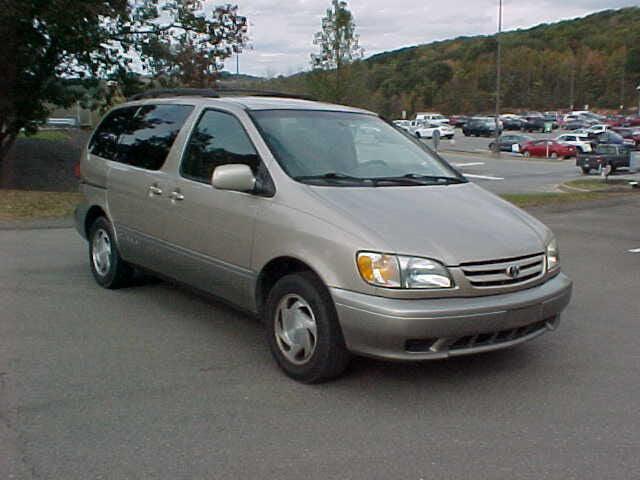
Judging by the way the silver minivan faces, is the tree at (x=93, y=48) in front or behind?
behind

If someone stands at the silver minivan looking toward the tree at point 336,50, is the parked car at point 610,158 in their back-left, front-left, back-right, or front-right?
front-right

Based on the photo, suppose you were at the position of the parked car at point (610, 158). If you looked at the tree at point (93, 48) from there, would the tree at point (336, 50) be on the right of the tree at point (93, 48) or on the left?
right

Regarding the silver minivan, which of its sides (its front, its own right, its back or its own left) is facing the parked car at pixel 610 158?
left

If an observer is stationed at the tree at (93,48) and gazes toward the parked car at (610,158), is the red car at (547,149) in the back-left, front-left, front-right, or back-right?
front-left

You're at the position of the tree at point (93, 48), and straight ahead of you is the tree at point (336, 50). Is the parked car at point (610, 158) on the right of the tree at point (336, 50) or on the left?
right

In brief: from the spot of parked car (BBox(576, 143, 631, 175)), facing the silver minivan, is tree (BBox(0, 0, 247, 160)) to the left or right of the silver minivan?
right

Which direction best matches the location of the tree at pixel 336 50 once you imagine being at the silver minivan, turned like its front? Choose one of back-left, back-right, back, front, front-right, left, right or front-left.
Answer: back-left

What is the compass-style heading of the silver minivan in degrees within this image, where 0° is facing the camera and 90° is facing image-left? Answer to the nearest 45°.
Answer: approximately 315°

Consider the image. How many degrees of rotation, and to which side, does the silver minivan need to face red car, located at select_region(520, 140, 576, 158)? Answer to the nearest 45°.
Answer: approximately 135° to its left

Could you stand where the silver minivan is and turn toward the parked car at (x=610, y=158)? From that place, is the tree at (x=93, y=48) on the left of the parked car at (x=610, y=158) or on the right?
left
